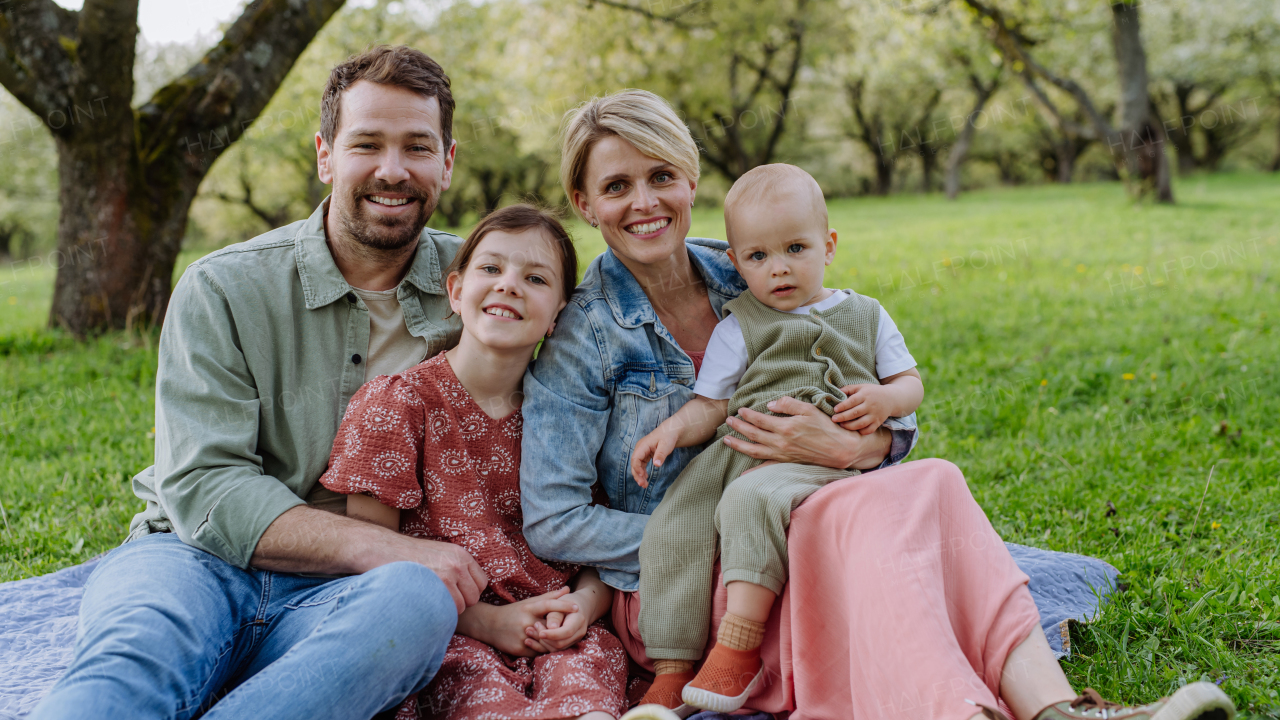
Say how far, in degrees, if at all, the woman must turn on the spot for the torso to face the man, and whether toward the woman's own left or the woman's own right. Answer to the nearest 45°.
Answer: approximately 135° to the woman's own right

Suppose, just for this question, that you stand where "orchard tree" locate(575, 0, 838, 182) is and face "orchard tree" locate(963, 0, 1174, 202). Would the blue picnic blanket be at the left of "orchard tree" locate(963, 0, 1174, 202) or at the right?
right

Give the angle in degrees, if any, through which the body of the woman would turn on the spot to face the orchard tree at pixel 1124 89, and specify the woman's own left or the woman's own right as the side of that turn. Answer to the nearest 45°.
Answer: approximately 135° to the woman's own left

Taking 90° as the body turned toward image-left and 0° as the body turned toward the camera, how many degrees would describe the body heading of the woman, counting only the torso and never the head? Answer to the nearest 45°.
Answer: approximately 315°
